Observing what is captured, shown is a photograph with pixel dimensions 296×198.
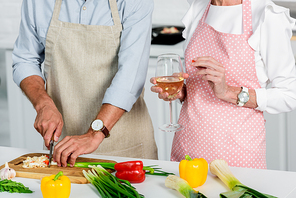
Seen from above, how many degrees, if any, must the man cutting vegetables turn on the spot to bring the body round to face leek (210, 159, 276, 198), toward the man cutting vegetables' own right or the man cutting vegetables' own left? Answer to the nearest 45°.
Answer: approximately 45° to the man cutting vegetables' own left

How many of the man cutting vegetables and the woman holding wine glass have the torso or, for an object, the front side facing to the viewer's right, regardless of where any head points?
0
